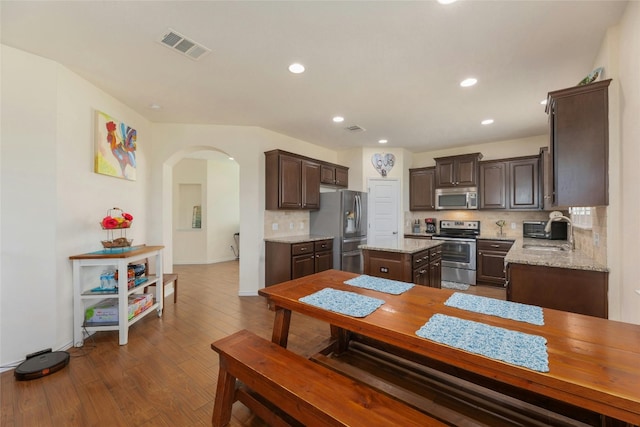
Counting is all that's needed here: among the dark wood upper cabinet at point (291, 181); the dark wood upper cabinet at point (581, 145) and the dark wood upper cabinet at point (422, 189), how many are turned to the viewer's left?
1

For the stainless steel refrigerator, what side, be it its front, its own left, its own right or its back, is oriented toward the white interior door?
left

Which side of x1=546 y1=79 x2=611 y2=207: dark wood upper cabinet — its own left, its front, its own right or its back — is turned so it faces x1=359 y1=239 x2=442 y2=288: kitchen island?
front

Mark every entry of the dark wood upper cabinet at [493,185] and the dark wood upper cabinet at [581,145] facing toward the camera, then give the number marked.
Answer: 1

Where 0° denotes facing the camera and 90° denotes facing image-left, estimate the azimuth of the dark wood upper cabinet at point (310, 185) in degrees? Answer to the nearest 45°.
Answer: approximately 315°

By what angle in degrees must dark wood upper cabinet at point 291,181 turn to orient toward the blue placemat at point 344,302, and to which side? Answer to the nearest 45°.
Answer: approximately 45° to its right
